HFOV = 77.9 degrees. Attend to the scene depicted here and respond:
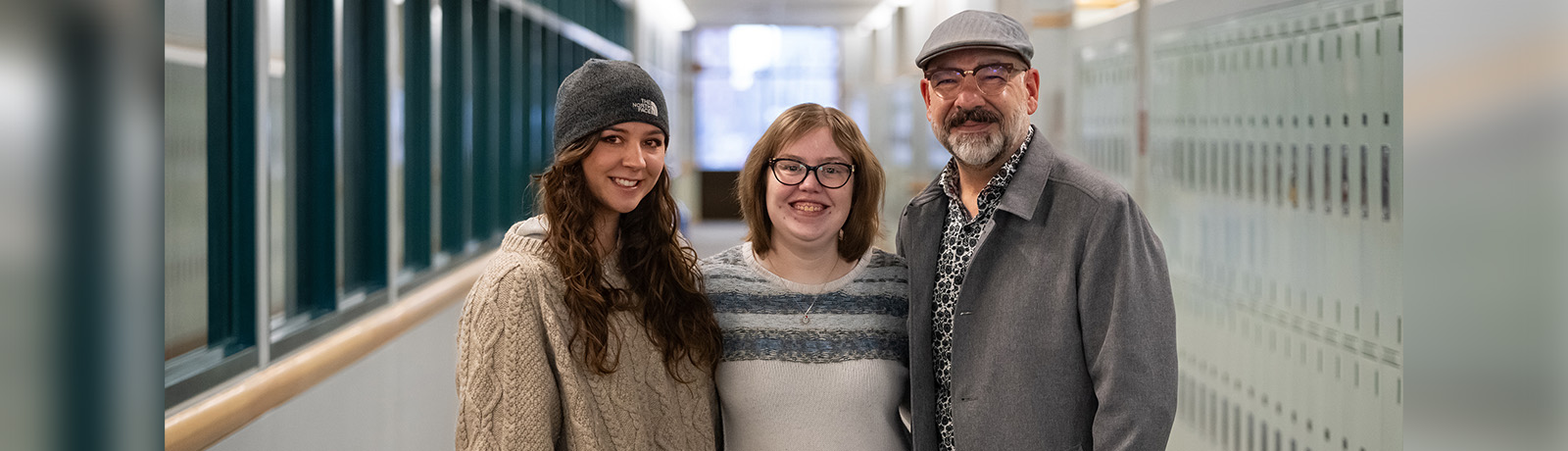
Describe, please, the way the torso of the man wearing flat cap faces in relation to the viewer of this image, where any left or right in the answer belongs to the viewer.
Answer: facing the viewer and to the left of the viewer

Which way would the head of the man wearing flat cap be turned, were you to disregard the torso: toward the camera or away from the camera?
toward the camera

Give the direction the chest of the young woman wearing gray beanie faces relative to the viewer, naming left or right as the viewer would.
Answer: facing the viewer and to the right of the viewer

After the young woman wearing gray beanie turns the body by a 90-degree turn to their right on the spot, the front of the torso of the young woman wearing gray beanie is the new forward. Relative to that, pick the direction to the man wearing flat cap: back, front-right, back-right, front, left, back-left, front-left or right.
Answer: back-left
